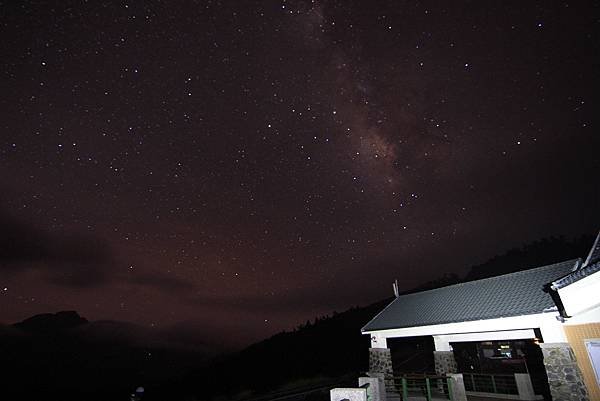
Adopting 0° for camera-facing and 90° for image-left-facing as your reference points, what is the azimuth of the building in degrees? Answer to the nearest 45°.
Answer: approximately 45°
